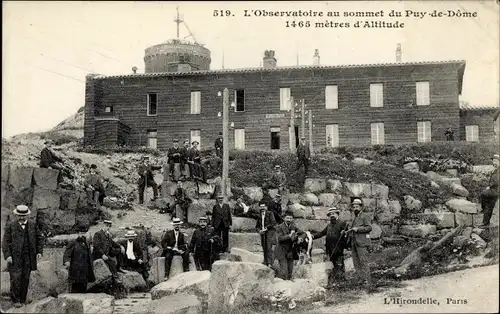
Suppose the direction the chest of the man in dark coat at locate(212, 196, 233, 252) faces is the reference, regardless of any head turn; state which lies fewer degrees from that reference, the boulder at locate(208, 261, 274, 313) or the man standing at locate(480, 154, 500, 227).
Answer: the boulder

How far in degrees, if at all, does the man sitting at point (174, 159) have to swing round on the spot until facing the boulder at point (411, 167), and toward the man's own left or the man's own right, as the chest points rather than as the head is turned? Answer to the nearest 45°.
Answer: approximately 90° to the man's own left

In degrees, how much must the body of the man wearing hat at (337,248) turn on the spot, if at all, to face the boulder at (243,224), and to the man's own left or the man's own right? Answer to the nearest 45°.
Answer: approximately 90° to the man's own right

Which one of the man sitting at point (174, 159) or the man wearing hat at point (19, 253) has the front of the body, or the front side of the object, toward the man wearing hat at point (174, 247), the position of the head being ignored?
the man sitting

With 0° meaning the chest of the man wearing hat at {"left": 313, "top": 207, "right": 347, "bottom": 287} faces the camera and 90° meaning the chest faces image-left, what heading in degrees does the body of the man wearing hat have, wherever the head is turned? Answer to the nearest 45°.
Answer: approximately 45°

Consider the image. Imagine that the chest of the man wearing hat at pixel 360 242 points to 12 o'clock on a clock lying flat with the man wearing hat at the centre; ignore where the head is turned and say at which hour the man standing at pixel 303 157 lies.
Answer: The man standing is roughly at 4 o'clock from the man wearing hat.

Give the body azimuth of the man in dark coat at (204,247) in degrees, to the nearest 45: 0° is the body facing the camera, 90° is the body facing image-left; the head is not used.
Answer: approximately 0°

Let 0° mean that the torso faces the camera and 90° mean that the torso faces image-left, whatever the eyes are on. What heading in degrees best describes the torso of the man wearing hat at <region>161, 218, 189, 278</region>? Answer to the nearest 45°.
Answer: approximately 0°

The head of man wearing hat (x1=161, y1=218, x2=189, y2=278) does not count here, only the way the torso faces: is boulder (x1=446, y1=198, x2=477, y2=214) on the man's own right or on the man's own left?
on the man's own left

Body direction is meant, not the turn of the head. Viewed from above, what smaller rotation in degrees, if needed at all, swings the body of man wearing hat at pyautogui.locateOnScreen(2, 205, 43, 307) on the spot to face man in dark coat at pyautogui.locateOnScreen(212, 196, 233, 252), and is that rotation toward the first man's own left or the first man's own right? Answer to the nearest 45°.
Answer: approximately 90° to the first man's own left
